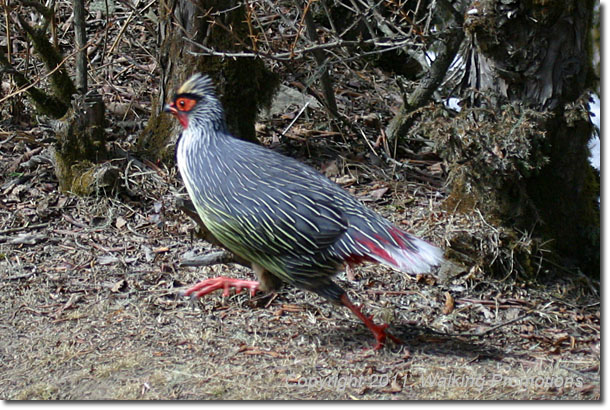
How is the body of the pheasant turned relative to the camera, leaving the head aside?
to the viewer's left

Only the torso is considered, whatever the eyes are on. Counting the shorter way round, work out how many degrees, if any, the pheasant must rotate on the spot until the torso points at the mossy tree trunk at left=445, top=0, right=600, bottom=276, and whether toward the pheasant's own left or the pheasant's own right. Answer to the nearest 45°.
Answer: approximately 135° to the pheasant's own right

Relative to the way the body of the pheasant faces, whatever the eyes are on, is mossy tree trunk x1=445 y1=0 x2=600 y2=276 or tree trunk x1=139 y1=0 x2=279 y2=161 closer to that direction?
the tree trunk

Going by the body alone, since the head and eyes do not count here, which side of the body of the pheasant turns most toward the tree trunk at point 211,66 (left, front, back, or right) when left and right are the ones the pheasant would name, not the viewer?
right
